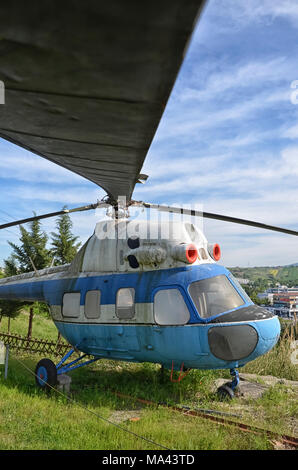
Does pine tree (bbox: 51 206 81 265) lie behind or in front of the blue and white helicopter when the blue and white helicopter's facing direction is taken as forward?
behind

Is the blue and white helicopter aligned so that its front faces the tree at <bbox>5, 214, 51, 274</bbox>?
no

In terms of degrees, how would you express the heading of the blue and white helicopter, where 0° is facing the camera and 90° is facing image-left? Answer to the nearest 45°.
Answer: approximately 315°
